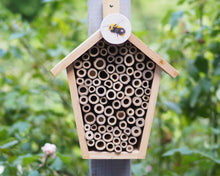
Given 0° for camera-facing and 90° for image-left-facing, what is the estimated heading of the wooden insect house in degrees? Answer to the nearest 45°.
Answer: approximately 0°
